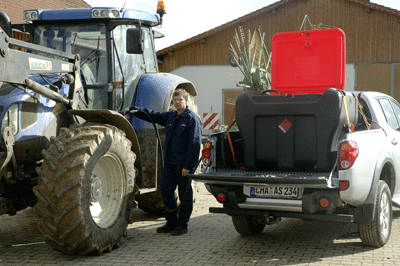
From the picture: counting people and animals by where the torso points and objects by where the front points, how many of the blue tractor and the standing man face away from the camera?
0

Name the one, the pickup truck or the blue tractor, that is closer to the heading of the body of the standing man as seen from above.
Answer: the blue tractor

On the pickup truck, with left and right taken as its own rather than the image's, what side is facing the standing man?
left

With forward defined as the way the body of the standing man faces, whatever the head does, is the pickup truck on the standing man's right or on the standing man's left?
on the standing man's left

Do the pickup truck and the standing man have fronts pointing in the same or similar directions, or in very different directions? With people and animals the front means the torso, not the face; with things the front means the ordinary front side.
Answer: very different directions

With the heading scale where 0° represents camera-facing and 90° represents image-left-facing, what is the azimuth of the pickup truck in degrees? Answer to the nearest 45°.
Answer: approximately 225°

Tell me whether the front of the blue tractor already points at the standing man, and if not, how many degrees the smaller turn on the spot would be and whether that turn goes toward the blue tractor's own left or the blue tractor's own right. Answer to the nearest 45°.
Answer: approximately 180°

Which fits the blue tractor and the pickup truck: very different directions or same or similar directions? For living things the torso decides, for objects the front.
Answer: very different directions

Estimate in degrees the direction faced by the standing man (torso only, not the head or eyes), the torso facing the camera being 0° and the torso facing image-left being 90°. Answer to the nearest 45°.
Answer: approximately 45°
